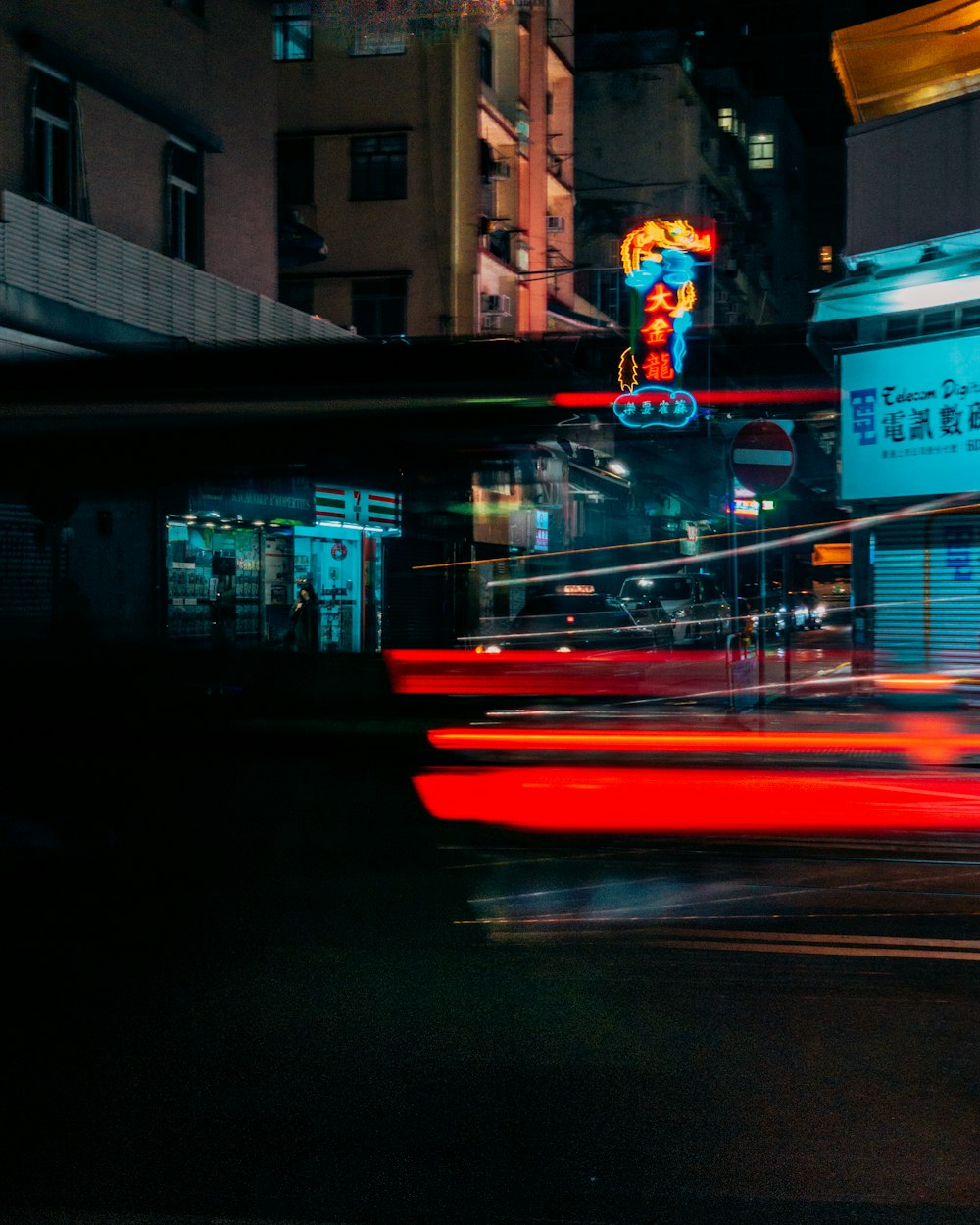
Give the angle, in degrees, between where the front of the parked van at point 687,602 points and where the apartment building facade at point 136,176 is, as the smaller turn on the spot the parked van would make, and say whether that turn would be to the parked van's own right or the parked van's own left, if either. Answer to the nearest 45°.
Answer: approximately 45° to the parked van's own right

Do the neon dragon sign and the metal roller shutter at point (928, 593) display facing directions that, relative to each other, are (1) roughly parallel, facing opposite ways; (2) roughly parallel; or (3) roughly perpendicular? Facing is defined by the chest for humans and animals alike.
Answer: roughly parallel

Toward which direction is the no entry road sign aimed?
toward the camera

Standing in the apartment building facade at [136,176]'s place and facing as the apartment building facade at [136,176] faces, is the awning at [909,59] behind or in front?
in front

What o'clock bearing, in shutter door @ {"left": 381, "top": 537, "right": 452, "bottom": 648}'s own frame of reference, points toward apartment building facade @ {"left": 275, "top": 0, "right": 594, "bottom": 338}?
The apartment building facade is roughly at 6 o'clock from the shutter door.

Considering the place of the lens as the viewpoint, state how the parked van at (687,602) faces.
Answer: facing the viewer and to the left of the viewer

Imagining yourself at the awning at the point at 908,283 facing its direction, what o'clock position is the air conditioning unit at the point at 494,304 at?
The air conditioning unit is roughly at 3 o'clock from the awning.

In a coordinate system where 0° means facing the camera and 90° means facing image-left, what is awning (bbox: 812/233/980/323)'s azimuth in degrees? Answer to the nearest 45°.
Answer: approximately 45°
